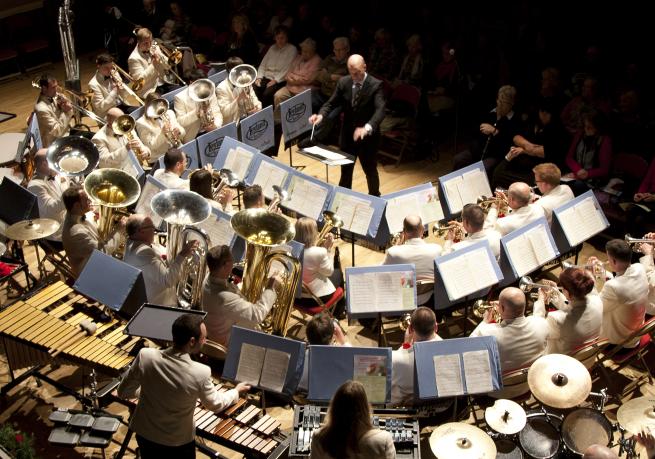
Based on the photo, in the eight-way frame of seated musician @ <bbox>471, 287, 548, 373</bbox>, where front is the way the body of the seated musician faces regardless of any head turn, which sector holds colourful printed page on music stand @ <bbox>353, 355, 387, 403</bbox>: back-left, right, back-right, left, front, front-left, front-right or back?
left

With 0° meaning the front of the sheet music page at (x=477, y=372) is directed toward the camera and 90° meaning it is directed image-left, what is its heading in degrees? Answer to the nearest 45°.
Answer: approximately 0°

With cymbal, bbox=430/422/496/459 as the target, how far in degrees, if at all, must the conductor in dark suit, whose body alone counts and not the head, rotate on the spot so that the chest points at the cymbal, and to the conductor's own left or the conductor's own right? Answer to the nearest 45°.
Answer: approximately 45° to the conductor's own left

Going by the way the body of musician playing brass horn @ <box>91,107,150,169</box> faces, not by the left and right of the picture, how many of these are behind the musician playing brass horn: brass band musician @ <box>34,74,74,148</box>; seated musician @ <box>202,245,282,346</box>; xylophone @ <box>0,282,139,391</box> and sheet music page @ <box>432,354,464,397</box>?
1

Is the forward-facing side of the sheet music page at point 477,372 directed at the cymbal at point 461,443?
yes

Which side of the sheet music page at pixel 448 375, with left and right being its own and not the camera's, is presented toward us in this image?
front

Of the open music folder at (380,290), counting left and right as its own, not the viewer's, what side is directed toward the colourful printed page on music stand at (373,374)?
front

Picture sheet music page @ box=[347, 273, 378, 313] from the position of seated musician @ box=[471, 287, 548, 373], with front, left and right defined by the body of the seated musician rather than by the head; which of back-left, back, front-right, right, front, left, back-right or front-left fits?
front-left

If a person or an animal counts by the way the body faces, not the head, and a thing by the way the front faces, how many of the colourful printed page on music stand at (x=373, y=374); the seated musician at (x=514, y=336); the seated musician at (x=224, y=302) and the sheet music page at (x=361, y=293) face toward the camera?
2

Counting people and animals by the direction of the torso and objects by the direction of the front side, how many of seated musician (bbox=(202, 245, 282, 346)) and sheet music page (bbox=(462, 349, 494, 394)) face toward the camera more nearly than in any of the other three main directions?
1
